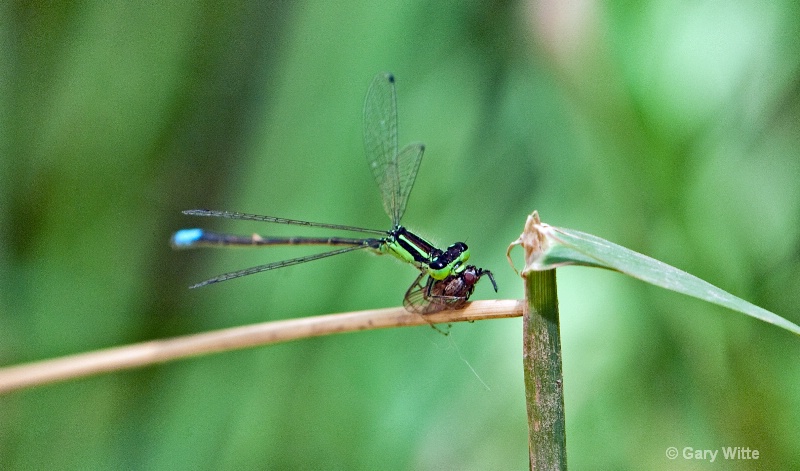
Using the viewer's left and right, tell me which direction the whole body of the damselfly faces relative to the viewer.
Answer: facing to the right of the viewer
